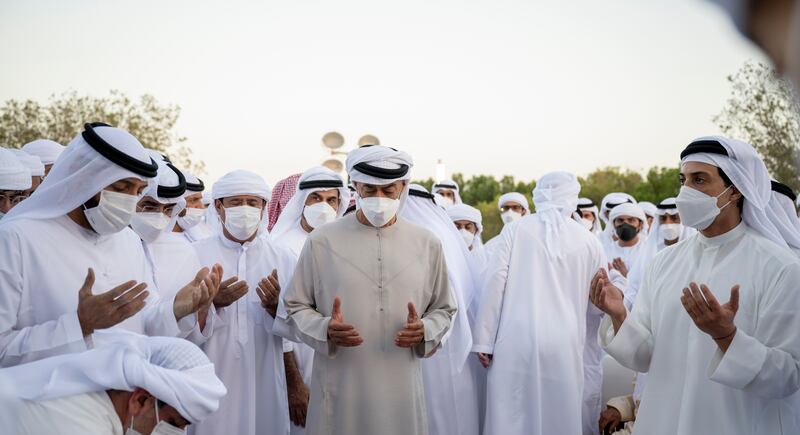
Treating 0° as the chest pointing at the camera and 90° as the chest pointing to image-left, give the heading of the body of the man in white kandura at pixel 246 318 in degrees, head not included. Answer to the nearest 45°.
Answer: approximately 0°

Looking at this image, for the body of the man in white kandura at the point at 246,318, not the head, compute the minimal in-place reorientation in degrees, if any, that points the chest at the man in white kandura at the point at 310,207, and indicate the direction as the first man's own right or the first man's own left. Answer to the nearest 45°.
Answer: approximately 135° to the first man's own left

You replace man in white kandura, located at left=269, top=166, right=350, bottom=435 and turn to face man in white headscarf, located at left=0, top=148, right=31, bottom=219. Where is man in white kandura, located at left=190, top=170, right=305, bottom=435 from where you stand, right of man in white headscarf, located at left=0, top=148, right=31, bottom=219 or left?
left

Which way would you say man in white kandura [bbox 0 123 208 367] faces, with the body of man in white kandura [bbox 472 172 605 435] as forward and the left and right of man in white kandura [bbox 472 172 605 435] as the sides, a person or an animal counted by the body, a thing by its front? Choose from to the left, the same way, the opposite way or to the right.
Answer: to the right

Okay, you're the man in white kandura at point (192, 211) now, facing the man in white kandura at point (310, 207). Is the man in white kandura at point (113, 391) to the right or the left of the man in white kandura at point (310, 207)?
right

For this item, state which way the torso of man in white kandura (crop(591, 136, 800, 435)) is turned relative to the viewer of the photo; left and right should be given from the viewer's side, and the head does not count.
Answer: facing the viewer and to the left of the viewer

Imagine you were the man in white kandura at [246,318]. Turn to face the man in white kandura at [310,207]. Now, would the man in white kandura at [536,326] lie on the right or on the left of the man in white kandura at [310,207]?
right

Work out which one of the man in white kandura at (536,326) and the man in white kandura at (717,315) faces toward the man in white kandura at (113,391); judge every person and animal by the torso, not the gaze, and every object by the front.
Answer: the man in white kandura at (717,315)

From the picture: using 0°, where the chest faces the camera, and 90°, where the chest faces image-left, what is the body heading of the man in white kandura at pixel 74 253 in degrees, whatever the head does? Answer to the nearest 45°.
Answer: approximately 315°

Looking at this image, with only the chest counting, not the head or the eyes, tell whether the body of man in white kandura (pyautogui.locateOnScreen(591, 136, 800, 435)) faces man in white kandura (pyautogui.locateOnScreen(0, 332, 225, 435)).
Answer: yes

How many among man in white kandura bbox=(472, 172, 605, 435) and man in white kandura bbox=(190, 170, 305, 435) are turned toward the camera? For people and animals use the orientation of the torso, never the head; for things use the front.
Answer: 1

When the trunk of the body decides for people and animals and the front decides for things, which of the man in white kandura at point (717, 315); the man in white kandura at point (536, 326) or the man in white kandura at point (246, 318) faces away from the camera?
the man in white kandura at point (536, 326)

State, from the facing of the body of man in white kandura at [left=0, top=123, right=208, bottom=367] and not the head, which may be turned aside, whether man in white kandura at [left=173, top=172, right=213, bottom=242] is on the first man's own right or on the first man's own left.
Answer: on the first man's own left
